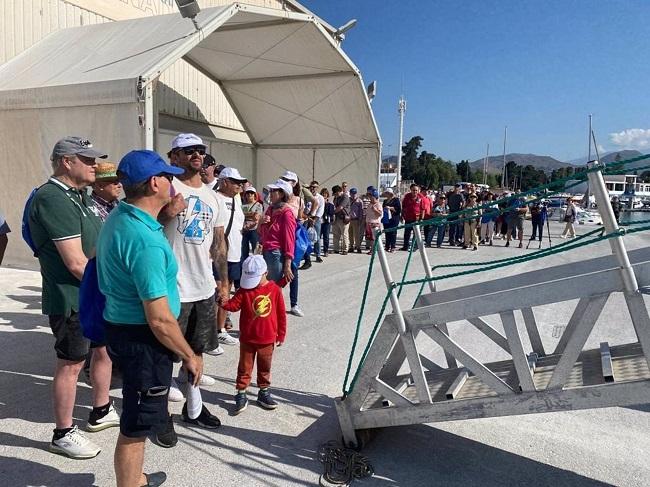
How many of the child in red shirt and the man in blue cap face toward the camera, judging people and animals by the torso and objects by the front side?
1

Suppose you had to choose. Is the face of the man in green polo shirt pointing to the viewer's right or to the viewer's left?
to the viewer's right

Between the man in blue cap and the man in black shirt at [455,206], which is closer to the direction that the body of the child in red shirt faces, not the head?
the man in blue cap

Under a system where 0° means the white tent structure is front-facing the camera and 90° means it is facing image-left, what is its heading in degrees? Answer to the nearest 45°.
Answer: approximately 315°

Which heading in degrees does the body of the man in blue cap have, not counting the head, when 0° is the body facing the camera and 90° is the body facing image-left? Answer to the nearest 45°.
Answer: approximately 270°

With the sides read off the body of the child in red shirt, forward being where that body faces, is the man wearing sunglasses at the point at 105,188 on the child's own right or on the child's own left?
on the child's own right

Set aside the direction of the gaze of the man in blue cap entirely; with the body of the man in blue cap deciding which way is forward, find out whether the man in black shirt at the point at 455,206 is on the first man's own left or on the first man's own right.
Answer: on the first man's own left

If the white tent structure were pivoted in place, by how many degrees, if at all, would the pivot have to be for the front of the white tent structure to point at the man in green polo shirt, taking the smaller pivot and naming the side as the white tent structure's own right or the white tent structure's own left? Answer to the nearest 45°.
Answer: approximately 45° to the white tent structure's own right

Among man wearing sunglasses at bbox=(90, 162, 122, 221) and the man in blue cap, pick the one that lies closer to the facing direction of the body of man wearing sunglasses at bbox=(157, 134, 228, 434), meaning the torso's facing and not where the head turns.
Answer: the man in blue cap

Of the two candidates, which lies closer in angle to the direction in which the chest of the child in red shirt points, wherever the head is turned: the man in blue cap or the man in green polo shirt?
the man in blue cap

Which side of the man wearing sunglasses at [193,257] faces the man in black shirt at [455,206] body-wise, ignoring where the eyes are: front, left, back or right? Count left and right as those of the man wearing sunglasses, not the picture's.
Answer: left
